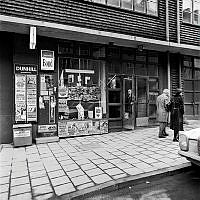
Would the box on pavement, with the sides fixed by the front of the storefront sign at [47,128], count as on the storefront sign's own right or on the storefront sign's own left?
on the storefront sign's own right

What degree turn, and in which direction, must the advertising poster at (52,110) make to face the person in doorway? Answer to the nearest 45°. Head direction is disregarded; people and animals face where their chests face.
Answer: approximately 90° to its left

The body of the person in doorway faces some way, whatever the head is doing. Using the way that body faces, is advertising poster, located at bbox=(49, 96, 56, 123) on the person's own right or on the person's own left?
on the person's own right

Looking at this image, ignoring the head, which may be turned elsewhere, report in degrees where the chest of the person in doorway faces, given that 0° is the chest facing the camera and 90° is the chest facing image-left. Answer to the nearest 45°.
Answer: approximately 0°

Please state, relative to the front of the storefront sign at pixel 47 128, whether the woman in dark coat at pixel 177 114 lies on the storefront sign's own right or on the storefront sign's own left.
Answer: on the storefront sign's own left

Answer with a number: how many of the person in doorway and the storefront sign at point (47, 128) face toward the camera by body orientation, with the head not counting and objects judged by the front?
2

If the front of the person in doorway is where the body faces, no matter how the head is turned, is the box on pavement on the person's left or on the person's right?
on the person's right

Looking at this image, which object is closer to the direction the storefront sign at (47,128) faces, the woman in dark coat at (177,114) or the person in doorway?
the woman in dark coat

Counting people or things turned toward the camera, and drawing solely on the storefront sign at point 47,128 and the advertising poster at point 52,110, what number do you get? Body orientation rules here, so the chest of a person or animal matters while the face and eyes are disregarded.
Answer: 2

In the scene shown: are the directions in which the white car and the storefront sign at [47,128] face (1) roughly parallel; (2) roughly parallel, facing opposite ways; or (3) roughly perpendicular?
roughly perpendicular
